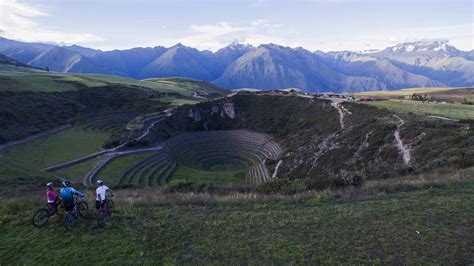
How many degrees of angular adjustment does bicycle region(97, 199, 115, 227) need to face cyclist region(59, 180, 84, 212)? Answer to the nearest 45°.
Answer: approximately 135° to its left

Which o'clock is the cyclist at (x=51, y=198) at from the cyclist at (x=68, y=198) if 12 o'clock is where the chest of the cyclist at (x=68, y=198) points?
the cyclist at (x=51, y=198) is roughly at 9 o'clock from the cyclist at (x=68, y=198).

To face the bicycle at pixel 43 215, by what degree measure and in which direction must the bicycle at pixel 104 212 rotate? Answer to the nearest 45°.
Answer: approximately 135° to its left

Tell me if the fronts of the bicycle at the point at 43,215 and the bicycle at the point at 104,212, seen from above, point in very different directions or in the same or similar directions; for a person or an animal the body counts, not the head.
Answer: same or similar directions

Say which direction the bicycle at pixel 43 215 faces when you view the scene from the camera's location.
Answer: facing away from the viewer and to the right of the viewer

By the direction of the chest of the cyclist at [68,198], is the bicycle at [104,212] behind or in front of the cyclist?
in front

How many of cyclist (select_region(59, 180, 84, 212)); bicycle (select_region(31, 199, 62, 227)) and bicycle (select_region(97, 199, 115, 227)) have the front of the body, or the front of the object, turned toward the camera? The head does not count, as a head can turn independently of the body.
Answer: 0

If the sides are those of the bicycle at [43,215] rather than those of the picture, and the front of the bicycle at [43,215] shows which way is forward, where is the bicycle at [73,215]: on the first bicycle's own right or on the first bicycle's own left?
on the first bicycle's own right

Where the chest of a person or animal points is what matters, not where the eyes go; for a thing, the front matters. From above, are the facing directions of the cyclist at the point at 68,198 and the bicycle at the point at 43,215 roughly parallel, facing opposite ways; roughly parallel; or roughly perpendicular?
roughly parallel

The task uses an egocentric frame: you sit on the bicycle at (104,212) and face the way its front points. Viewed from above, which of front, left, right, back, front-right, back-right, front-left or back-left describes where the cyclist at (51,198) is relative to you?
back-left

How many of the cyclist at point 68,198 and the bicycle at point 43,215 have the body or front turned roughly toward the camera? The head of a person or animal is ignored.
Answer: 0

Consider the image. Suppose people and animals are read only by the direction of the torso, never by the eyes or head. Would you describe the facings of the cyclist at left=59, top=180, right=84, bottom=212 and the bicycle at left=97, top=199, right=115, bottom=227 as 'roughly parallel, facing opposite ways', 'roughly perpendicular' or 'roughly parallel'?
roughly parallel

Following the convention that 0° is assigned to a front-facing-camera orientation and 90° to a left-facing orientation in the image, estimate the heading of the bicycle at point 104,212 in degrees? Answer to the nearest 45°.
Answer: approximately 225°

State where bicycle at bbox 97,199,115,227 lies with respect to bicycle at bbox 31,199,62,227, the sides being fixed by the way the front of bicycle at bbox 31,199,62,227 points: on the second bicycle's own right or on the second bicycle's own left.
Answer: on the second bicycle's own right

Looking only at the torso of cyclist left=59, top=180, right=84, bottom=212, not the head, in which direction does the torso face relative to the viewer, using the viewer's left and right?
facing away from the viewer and to the right of the viewer
